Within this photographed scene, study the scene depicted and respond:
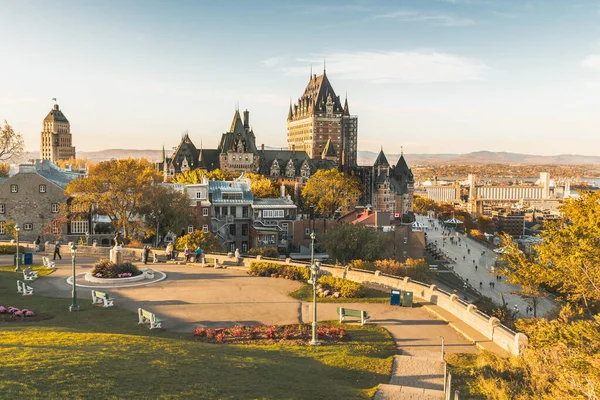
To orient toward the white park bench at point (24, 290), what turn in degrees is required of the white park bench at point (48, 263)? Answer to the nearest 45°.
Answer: approximately 45° to its right

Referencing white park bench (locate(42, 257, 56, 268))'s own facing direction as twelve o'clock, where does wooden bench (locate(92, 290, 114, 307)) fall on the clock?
The wooden bench is roughly at 1 o'clock from the white park bench.

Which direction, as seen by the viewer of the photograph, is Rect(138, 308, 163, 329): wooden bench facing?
facing away from the viewer and to the right of the viewer

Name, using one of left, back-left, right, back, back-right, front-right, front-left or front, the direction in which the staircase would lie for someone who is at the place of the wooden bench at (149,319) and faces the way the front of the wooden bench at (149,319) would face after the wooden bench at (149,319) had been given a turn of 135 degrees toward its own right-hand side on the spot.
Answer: front-left

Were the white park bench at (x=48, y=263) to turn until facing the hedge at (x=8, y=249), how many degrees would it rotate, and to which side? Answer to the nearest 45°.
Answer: approximately 135° to its left

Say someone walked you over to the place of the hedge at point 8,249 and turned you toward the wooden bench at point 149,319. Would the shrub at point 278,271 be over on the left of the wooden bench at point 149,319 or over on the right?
left

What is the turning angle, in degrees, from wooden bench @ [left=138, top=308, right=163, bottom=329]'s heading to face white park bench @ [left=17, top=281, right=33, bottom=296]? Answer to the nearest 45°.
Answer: approximately 90° to its left

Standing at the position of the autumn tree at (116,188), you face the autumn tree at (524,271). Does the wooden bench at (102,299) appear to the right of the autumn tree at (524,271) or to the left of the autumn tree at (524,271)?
right

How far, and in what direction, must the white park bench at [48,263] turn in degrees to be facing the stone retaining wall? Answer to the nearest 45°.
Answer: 0° — it already faces it
